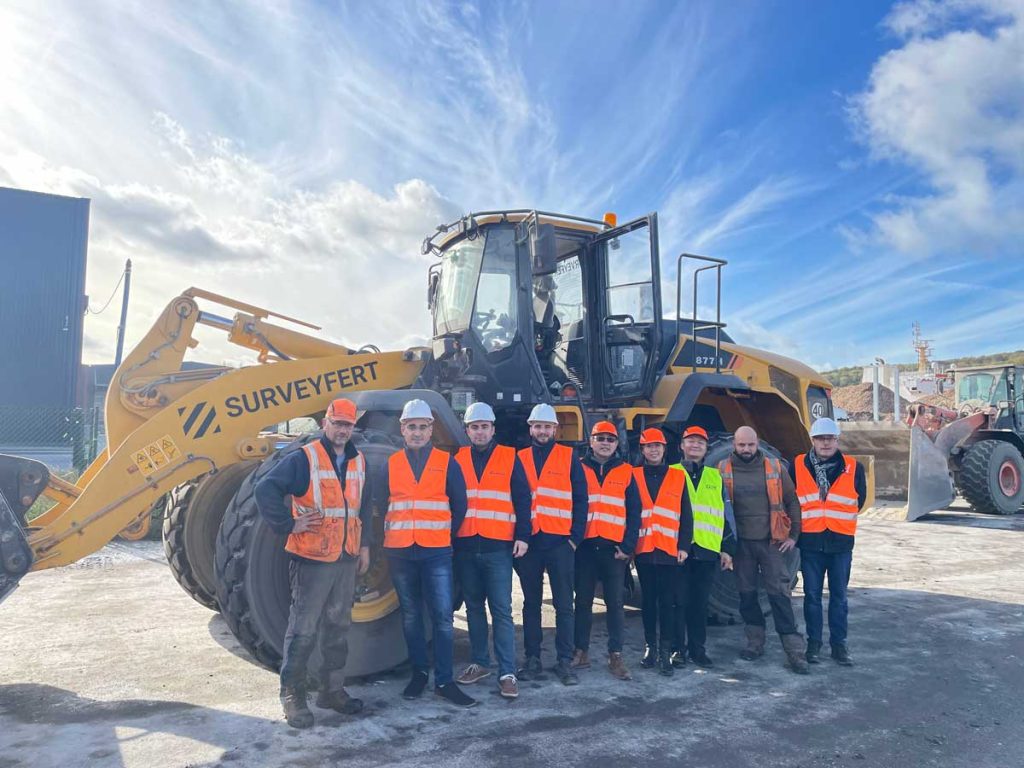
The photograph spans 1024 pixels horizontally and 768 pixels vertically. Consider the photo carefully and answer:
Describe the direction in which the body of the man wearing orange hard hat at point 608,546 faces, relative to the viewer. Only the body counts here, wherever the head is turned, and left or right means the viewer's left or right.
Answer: facing the viewer

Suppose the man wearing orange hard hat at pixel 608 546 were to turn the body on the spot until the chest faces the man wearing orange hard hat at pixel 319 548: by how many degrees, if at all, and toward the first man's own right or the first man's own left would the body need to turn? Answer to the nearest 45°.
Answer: approximately 45° to the first man's own right

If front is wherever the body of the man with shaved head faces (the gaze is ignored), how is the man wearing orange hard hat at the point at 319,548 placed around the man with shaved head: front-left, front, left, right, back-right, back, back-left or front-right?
front-right

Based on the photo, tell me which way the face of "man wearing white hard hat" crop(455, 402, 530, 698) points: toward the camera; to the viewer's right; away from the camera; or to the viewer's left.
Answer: toward the camera

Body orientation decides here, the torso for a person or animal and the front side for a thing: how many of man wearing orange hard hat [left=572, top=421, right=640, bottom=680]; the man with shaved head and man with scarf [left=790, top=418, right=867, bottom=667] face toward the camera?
3

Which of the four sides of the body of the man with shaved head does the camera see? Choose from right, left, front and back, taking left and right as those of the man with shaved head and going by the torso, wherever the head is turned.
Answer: front

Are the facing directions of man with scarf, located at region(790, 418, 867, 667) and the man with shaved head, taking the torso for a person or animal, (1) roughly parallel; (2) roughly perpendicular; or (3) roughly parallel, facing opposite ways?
roughly parallel

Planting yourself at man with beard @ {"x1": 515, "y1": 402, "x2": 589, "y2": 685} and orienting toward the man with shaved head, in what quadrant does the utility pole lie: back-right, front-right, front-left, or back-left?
back-left

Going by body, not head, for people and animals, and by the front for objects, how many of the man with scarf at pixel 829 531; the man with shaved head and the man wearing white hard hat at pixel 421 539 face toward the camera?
3

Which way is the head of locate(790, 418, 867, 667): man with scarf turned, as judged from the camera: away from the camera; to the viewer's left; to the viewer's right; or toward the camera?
toward the camera

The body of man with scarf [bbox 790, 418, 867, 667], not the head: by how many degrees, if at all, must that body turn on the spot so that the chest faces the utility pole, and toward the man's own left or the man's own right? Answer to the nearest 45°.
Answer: approximately 90° to the man's own right

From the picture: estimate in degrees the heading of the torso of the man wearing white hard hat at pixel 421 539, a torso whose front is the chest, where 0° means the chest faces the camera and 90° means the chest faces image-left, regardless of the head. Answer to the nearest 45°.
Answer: approximately 0°

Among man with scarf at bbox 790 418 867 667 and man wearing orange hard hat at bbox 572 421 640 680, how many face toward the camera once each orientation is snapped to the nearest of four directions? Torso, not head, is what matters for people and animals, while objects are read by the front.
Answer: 2

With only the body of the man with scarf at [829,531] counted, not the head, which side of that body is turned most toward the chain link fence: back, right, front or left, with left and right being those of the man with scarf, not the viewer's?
right
